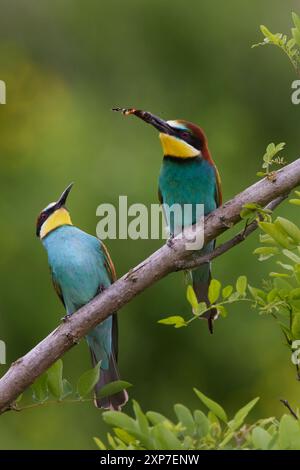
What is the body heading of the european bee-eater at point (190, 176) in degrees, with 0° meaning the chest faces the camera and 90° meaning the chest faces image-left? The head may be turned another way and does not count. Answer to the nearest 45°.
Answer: approximately 45°

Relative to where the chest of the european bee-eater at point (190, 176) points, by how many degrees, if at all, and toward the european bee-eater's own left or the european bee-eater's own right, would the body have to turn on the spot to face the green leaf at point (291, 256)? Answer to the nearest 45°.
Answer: approximately 45° to the european bee-eater's own left

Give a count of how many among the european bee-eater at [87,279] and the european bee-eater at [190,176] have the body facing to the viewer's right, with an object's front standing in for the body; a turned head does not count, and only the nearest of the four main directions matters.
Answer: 0

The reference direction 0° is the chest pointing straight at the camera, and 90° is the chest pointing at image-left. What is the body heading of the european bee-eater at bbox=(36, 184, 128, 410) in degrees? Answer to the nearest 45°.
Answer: approximately 0°
